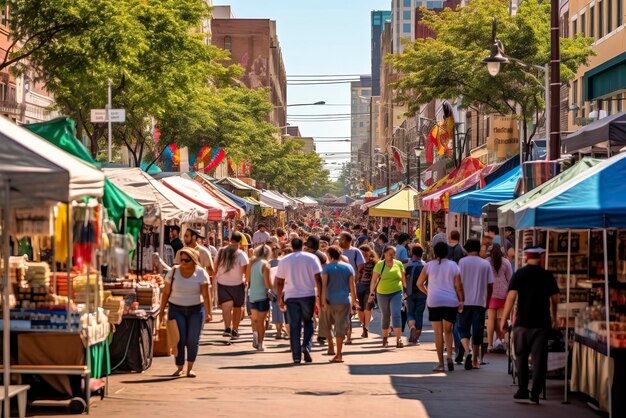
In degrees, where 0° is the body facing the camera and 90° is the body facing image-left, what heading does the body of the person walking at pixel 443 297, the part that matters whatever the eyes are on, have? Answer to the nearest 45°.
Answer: approximately 180°

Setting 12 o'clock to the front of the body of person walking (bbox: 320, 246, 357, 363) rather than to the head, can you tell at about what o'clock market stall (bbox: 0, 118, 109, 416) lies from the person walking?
The market stall is roughly at 7 o'clock from the person walking.

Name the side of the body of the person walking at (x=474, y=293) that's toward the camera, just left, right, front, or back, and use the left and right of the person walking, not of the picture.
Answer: back

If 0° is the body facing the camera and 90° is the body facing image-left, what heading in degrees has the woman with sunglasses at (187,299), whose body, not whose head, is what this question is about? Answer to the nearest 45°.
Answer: approximately 0°

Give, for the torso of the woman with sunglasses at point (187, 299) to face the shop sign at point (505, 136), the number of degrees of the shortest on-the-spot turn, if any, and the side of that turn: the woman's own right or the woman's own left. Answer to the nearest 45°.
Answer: approximately 135° to the woman's own left

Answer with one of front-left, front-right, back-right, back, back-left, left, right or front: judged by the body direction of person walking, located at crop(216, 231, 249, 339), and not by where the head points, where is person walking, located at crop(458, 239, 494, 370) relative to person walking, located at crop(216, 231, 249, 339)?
back-right

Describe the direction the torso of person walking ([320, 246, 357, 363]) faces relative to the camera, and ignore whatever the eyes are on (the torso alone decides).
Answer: away from the camera

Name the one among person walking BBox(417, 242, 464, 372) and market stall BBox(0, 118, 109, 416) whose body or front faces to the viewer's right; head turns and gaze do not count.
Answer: the market stall

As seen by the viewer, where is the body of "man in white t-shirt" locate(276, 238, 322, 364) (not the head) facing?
away from the camera

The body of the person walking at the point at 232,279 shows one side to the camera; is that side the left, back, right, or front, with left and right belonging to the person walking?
back

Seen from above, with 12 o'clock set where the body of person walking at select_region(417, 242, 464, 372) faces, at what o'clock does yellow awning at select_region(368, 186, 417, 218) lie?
The yellow awning is roughly at 12 o'clock from the person walking.
